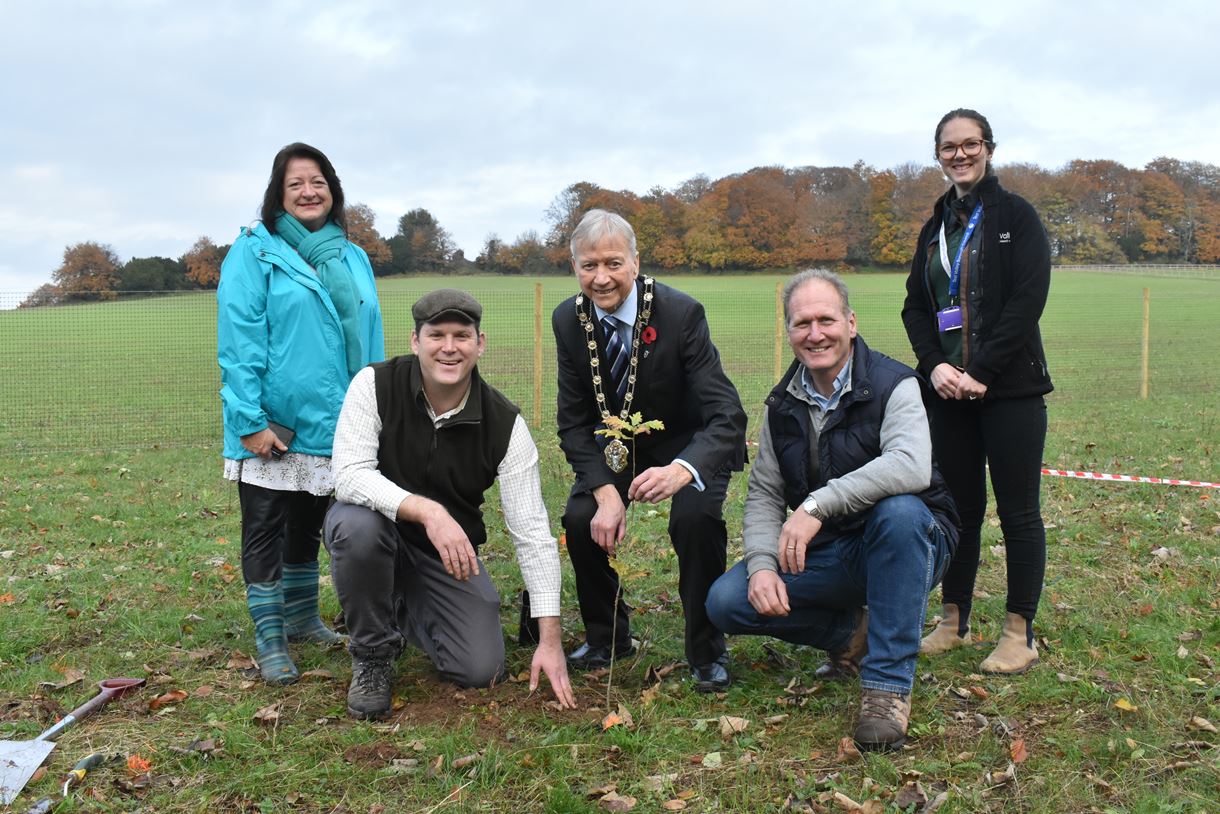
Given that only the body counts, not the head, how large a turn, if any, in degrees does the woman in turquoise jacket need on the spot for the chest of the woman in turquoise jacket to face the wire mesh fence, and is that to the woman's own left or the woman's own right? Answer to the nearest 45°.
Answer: approximately 135° to the woman's own left

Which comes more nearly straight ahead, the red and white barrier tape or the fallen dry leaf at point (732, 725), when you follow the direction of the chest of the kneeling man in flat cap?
the fallen dry leaf

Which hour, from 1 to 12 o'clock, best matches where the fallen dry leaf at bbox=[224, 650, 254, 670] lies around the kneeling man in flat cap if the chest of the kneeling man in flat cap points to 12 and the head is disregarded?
The fallen dry leaf is roughly at 4 o'clock from the kneeling man in flat cap.

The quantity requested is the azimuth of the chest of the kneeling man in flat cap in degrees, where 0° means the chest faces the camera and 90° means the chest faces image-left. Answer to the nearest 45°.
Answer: approximately 0°

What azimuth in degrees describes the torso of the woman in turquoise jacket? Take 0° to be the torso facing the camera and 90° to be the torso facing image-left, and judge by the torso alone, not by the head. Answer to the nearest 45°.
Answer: approximately 315°

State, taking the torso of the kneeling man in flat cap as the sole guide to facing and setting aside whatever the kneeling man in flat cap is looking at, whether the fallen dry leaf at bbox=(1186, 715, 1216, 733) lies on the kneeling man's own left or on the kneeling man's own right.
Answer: on the kneeling man's own left

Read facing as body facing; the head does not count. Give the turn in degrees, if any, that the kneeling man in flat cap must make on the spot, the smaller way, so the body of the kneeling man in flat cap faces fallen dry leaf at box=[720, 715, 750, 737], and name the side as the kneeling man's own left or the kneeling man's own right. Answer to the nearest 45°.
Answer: approximately 45° to the kneeling man's own left

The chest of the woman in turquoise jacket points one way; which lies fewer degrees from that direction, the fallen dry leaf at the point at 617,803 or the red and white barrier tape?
the fallen dry leaf
